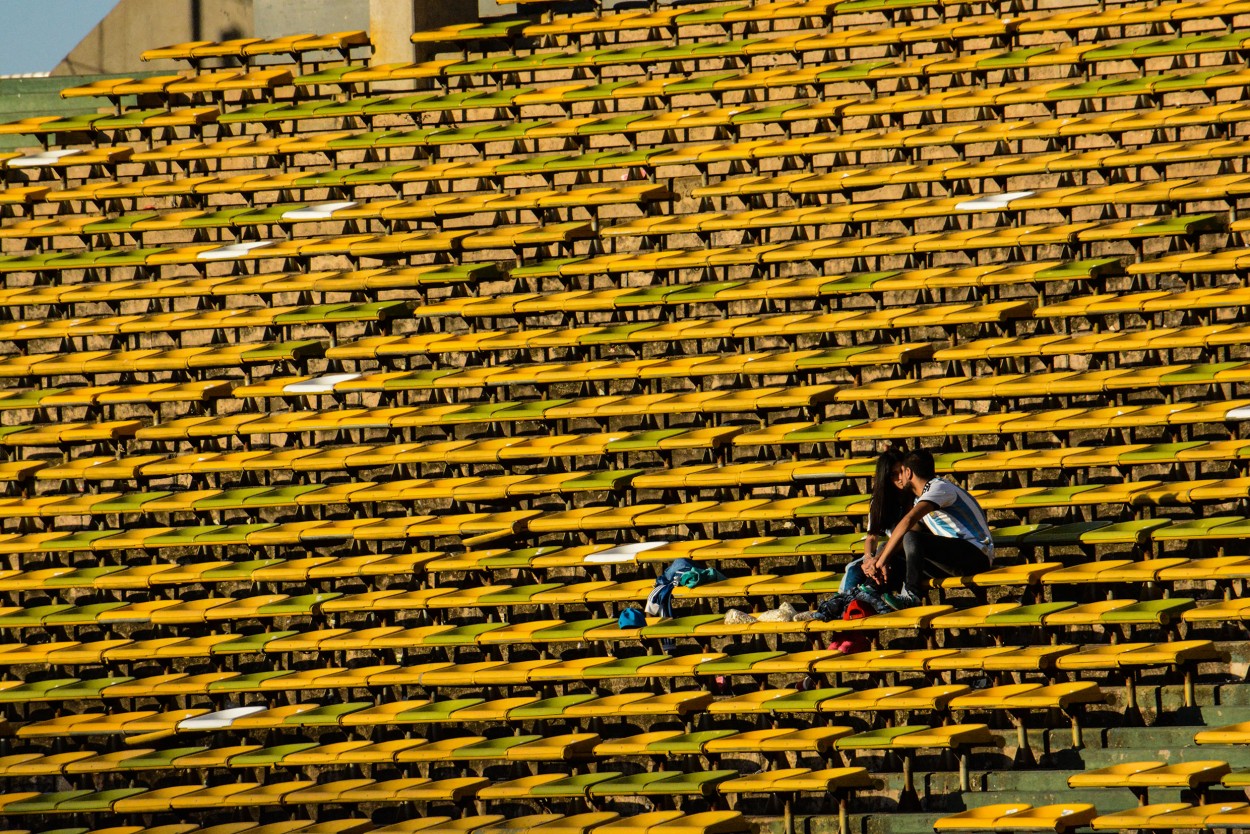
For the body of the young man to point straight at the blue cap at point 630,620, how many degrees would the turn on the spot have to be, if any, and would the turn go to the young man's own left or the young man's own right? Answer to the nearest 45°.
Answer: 0° — they already face it

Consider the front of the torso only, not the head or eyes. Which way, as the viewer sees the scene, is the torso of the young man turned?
to the viewer's left
